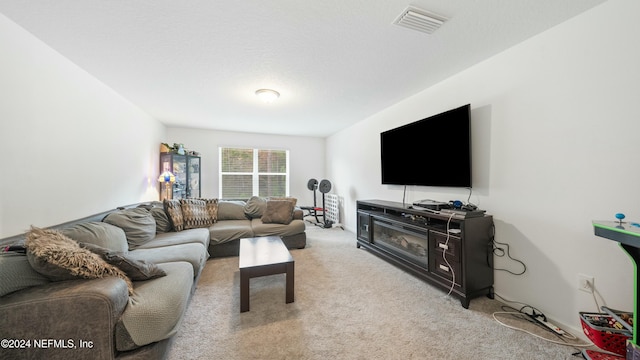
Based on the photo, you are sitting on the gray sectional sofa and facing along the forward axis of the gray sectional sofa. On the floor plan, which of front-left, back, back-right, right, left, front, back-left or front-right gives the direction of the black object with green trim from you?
front

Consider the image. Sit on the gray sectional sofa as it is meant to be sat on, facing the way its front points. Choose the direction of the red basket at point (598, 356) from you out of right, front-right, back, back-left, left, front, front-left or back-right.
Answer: front

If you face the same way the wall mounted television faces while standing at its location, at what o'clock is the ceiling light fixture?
The ceiling light fixture is roughly at 1 o'clock from the wall mounted television.

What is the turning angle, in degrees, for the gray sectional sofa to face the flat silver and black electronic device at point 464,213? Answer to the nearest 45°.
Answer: approximately 45° to its left

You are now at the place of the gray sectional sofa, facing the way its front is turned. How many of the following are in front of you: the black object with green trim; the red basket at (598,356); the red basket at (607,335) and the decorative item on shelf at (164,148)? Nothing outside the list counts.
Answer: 3

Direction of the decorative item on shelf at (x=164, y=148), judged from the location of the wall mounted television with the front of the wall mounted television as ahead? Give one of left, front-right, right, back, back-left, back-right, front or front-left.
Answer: front-right

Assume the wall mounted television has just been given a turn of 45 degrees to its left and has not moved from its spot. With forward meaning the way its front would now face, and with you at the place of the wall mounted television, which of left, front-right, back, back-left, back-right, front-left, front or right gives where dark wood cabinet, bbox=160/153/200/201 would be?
right

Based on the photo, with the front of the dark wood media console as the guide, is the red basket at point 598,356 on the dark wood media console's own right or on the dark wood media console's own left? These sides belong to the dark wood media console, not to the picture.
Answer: on the dark wood media console's own left

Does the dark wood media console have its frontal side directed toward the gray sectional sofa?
yes

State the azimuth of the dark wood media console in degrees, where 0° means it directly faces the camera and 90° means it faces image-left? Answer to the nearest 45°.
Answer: approximately 45°

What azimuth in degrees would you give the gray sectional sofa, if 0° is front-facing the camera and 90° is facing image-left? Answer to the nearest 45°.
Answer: approximately 315°

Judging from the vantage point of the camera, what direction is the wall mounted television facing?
facing the viewer and to the left of the viewer

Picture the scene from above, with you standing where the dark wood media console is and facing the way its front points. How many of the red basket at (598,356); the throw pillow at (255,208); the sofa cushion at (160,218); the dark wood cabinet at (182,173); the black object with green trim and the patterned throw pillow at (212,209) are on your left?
2

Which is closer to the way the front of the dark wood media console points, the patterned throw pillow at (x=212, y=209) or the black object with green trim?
the patterned throw pillow

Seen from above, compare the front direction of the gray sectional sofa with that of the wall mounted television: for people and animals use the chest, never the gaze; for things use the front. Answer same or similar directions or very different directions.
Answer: very different directions

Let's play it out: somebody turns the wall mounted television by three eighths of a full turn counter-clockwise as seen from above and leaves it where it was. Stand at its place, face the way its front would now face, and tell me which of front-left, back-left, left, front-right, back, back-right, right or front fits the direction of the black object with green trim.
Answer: front-right

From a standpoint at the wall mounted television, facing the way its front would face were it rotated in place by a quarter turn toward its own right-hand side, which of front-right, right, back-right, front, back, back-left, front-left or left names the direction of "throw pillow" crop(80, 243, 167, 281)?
left

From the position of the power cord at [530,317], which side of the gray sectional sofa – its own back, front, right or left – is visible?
front
